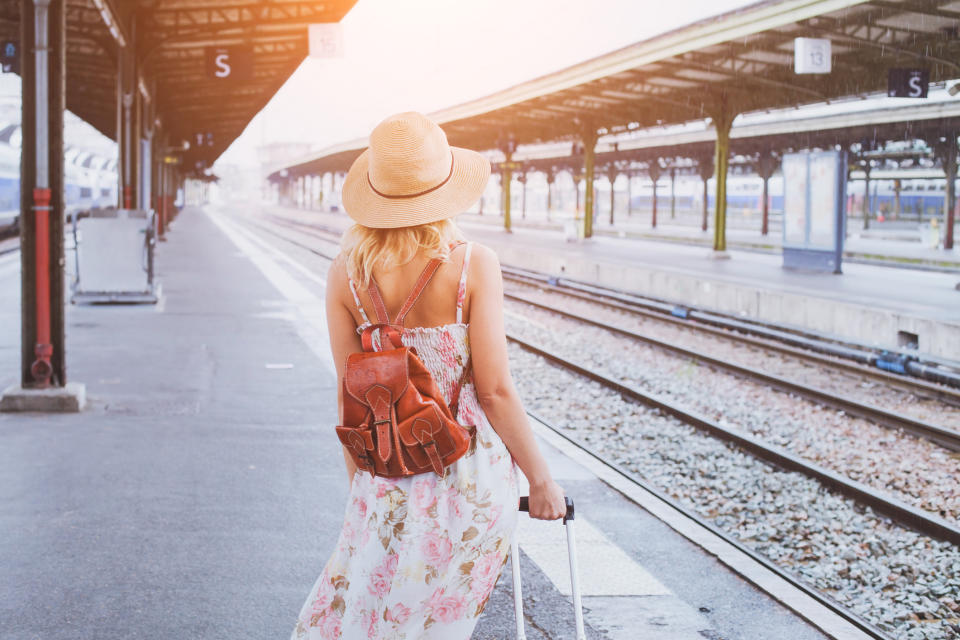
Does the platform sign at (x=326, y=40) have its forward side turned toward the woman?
yes

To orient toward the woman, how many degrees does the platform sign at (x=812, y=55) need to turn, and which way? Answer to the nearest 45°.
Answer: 0° — it already faces them

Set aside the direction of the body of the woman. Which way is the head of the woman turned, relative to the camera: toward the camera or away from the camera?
away from the camera

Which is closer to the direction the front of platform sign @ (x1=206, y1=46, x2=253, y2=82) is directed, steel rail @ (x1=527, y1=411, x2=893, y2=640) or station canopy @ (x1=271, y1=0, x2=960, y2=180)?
the steel rail

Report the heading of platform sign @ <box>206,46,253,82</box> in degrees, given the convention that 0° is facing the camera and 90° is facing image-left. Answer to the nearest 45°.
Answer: approximately 0°

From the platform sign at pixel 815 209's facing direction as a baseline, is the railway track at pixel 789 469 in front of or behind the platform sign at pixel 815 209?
in front

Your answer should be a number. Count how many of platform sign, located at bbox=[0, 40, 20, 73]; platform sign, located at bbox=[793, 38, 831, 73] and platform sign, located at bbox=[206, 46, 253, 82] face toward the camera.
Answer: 3

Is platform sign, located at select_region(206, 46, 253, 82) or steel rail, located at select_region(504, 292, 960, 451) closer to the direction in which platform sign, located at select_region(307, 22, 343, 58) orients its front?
the steel rail

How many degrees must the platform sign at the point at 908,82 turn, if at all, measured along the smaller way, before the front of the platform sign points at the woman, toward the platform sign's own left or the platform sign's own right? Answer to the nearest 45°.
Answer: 0° — it already faces them

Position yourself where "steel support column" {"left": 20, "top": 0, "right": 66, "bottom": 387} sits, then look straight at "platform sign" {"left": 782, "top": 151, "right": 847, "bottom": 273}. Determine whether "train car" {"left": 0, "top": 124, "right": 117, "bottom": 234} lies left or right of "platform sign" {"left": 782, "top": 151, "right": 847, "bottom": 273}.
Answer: left

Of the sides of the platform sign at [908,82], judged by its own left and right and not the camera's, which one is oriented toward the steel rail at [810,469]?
front
